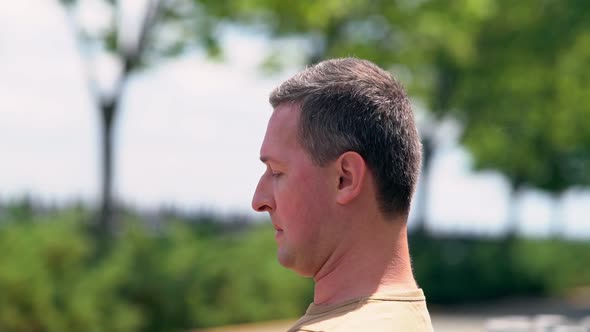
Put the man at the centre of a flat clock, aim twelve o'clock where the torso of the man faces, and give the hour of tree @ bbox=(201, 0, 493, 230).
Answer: The tree is roughly at 3 o'clock from the man.

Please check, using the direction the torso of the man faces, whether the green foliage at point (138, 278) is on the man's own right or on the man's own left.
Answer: on the man's own right

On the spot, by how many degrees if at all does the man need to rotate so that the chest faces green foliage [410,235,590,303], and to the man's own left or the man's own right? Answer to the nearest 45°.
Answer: approximately 90° to the man's own right

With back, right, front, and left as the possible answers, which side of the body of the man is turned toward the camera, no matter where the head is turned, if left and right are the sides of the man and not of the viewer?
left

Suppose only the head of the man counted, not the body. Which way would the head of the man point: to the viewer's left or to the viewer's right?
to the viewer's left

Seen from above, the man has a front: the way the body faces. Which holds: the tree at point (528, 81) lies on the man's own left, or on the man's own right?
on the man's own right

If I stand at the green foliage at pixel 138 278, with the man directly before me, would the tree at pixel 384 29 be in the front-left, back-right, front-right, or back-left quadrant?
back-left
